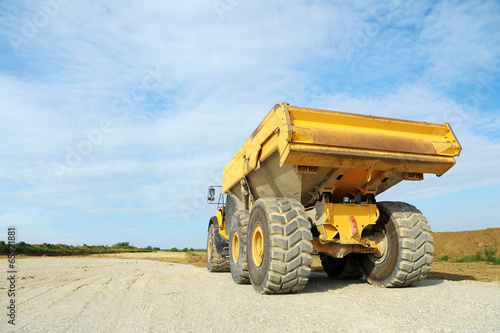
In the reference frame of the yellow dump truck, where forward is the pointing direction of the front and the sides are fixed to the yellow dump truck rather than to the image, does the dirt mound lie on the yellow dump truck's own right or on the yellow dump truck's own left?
on the yellow dump truck's own right

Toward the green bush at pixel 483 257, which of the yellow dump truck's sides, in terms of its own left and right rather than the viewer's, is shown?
right

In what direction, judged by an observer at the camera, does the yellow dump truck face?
facing away from the viewer and to the left of the viewer
